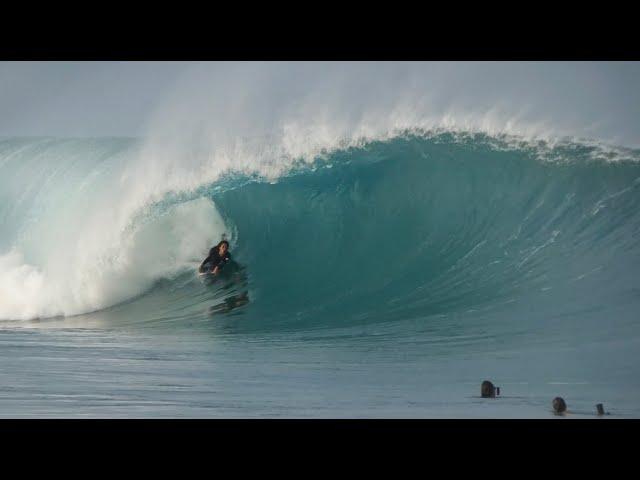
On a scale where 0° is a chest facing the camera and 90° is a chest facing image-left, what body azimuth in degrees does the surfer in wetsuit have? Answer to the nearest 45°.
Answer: approximately 315°
